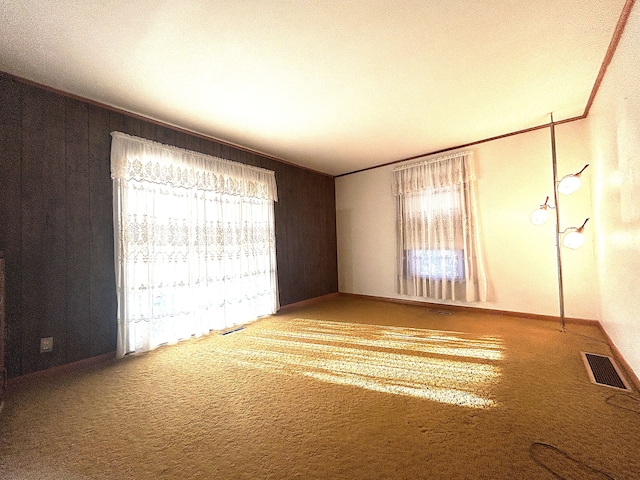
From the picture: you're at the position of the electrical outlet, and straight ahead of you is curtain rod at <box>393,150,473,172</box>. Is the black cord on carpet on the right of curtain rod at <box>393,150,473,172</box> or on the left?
right

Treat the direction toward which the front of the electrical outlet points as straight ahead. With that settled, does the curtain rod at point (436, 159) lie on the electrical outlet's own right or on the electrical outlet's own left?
on the electrical outlet's own left

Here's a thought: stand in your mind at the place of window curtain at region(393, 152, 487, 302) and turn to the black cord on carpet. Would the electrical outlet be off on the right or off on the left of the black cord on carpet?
right

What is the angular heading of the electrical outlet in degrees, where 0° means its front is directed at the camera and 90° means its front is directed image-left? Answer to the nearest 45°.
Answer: approximately 0°

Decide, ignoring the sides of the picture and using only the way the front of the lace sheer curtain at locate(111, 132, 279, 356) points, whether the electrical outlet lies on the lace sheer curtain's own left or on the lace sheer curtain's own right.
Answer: on the lace sheer curtain's own right

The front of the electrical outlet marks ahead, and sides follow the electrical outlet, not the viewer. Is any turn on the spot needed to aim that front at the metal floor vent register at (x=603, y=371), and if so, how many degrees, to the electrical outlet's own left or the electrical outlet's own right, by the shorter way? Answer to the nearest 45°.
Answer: approximately 45° to the electrical outlet's own left
